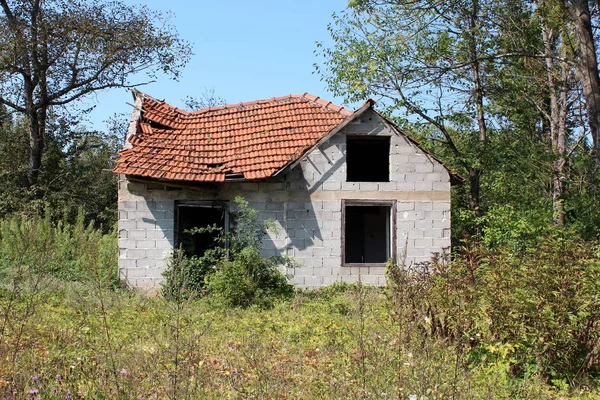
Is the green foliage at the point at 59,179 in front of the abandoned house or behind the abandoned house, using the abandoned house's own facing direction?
behind

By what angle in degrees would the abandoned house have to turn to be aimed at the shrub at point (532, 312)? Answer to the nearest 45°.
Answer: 0° — it already faces it

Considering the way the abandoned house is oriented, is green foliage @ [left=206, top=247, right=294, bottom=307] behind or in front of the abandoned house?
in front

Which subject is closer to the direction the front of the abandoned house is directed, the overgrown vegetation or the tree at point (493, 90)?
the overgrown vegetation

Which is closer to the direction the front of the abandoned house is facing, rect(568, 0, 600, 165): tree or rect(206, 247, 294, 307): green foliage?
the green foliage

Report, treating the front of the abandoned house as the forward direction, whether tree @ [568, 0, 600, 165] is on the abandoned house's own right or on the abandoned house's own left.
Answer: on the abandoned house's own left

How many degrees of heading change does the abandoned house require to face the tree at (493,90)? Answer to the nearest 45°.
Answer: approximately 135° to its left

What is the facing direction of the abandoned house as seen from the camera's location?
facing the viewer

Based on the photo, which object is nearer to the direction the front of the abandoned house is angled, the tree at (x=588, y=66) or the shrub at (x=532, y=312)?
the shrub
